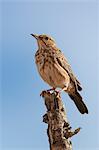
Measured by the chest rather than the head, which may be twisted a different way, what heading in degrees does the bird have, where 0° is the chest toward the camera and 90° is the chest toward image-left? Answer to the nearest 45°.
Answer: approximately 45°
